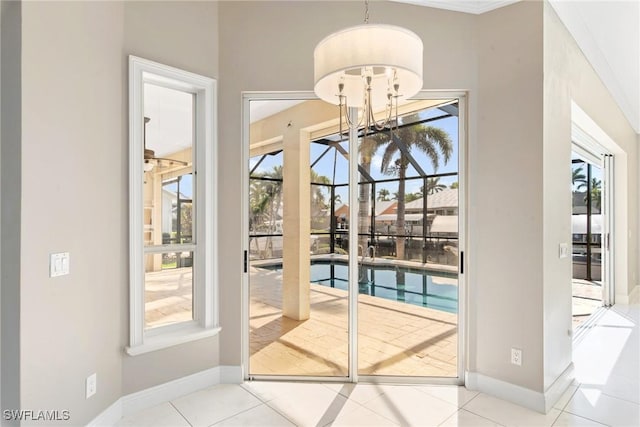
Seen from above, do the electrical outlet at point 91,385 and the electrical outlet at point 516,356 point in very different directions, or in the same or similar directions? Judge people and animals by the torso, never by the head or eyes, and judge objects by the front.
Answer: very different directions

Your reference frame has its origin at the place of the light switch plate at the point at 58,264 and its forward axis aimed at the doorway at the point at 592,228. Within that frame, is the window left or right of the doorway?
left

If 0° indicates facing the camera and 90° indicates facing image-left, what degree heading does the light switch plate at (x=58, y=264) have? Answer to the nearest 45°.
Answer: approximately 315°

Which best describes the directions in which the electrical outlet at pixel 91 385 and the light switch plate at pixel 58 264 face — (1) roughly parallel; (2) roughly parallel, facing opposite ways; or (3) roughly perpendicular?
roughly parallel

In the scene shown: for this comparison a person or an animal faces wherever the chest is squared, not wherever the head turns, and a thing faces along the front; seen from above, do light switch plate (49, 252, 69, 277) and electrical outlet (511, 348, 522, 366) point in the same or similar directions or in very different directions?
very different directions

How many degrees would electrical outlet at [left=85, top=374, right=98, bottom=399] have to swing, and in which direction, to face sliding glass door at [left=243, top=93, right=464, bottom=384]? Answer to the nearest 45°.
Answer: approximately 45° to its left

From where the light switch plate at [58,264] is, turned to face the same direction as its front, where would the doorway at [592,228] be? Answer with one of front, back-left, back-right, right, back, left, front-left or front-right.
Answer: front-left

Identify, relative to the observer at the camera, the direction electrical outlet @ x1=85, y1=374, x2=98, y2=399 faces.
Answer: facing the viewer and to the right of the viewer

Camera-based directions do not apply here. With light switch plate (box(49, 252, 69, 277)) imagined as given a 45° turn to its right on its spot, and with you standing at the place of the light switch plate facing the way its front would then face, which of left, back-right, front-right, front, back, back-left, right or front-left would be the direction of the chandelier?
front-left

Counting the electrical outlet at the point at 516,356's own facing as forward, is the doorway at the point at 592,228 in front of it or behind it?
behind

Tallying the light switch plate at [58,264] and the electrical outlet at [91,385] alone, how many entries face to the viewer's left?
0

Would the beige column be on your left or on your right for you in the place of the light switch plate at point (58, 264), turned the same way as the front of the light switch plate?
on your left

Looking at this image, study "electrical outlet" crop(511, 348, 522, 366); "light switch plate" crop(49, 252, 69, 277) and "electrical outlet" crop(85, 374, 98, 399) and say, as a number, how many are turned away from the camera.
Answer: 0
